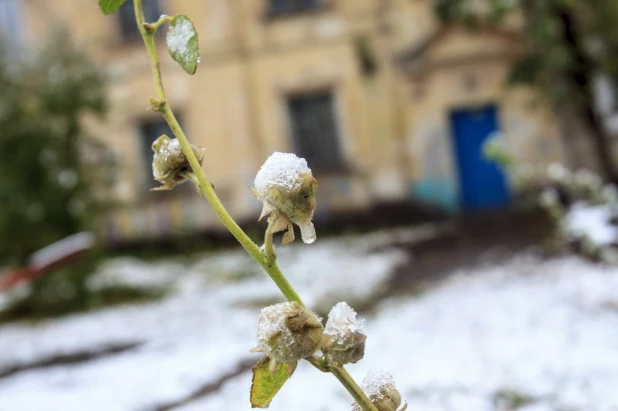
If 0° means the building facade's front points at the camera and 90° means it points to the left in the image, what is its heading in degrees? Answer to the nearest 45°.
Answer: approximately 0°

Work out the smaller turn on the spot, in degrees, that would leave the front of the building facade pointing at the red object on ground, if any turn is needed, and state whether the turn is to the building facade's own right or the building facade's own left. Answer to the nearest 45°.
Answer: approximately 45° to the building facade's own right
